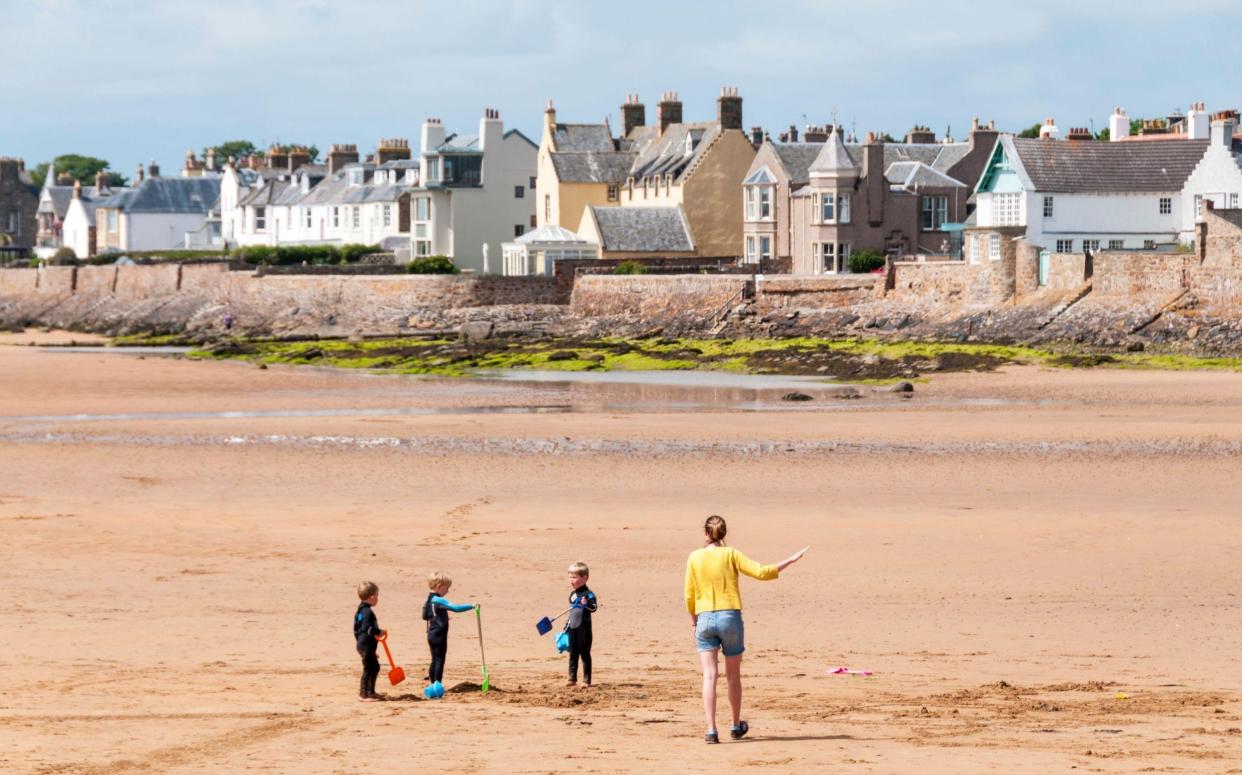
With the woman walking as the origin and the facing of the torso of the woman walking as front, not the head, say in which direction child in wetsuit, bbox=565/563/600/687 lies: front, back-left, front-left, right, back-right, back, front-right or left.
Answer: front-left

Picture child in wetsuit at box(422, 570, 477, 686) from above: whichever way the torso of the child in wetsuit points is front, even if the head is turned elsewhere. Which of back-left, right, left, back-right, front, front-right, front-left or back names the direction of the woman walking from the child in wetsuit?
front-right

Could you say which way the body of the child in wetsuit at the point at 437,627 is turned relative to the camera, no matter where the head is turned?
to the viewer's right

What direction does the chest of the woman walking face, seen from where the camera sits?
away from the camera

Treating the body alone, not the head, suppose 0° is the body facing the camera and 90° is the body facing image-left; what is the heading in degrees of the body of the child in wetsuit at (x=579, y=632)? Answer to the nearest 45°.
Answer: approximately 45°

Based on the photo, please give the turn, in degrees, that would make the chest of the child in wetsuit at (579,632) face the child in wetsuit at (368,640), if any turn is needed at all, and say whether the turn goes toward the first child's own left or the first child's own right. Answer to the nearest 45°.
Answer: approximately 45° to the first child's own right

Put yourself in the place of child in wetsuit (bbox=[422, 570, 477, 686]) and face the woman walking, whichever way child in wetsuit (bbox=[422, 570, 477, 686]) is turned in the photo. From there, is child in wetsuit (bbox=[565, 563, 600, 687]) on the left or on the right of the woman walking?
left

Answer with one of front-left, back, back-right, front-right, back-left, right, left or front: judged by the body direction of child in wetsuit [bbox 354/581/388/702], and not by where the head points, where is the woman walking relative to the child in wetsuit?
front-right

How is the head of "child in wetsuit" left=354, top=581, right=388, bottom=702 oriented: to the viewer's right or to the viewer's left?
to the viewer's right

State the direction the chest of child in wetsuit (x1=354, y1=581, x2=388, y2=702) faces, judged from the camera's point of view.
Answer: to the viewer's right

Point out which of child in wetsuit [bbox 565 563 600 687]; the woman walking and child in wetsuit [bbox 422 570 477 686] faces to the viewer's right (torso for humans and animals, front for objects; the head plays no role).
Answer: child in wetsuit [bbox 422 570 477 686]

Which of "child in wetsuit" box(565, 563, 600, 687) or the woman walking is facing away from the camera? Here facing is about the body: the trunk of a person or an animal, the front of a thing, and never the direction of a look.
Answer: the woman walking

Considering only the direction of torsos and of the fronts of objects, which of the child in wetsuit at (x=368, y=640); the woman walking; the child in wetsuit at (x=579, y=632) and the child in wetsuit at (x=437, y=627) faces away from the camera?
the woman walking

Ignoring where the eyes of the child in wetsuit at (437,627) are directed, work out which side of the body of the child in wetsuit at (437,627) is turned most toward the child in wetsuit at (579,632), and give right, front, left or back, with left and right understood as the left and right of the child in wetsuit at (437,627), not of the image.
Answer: front

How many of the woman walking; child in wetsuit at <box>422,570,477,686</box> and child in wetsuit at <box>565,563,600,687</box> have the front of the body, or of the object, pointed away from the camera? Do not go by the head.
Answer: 1

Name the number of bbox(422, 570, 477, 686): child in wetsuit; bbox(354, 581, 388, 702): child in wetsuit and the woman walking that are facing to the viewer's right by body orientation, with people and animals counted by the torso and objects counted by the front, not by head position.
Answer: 2

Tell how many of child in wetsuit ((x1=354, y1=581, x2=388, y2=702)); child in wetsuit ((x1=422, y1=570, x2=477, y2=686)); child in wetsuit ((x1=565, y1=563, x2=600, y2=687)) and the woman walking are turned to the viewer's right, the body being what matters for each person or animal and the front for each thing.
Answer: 2
